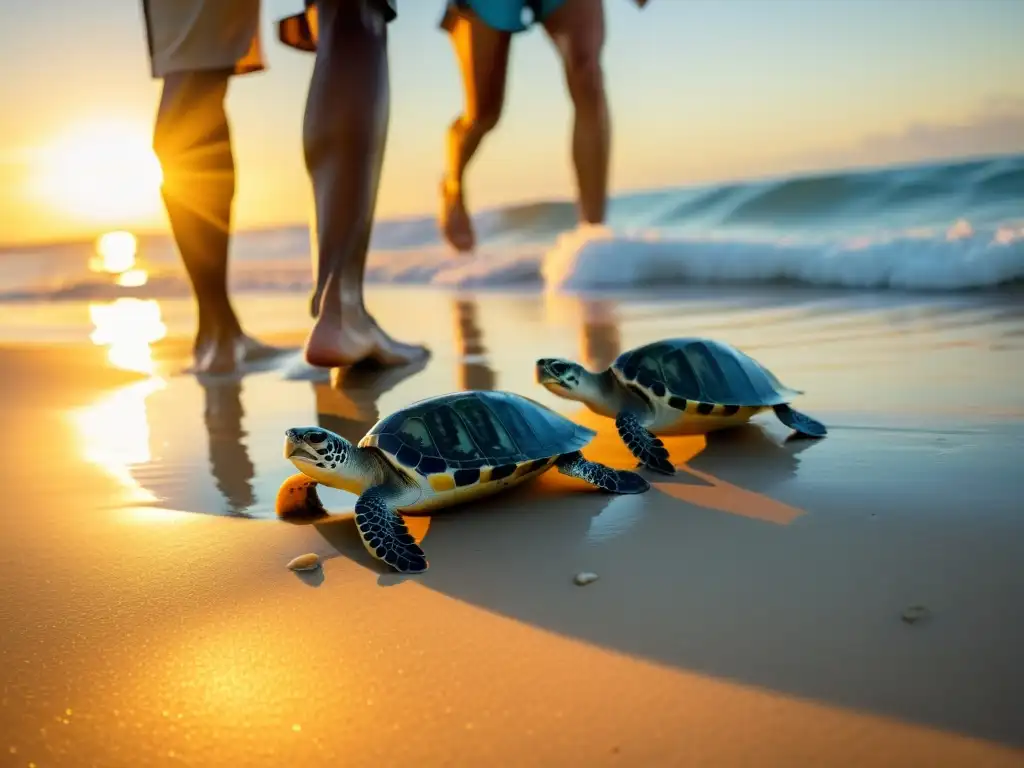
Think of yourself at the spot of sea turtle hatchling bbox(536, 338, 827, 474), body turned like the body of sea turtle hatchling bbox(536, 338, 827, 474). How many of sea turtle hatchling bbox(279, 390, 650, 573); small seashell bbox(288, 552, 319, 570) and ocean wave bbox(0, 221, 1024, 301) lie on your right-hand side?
1

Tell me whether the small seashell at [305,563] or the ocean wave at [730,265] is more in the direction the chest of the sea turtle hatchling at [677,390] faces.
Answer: the small seashell

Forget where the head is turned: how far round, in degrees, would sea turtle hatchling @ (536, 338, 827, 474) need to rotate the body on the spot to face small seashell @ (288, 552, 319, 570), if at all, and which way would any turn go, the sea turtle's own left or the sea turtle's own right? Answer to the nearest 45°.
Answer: approximately 45° to the sea turtle's own left

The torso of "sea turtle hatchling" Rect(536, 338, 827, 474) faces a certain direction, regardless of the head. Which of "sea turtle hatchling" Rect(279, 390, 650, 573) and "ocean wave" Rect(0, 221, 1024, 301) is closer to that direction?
the sea turtle hatchling

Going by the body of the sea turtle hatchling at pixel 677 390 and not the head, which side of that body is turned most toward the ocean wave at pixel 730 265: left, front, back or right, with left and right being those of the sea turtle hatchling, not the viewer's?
right

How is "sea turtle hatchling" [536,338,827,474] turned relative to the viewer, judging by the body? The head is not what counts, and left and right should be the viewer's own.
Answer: facing to the left of the viewer

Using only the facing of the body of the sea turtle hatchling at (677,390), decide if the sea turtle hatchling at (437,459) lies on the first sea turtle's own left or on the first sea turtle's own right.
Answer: on the first sea turtle's own left
